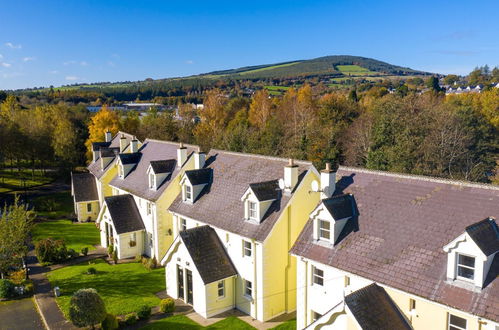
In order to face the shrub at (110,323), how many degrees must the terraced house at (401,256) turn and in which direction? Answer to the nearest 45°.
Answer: approximately 45° to its right

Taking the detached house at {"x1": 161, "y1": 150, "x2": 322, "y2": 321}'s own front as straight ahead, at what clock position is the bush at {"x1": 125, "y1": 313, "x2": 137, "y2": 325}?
The bush is roughly at 1 o'clock from the detached house.

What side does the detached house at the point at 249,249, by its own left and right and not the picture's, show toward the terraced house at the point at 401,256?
left

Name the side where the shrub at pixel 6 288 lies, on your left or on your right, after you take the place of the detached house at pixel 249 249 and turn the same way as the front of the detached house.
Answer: on your right

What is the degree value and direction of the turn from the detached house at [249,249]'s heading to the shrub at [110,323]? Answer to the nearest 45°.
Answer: approximately 45° to its right

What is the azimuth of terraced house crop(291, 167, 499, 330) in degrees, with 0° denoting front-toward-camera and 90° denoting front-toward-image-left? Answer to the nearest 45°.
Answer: approximately 45°

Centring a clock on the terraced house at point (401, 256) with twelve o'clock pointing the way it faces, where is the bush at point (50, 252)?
The bush is roughly at 2 o'clock from the terraced house.

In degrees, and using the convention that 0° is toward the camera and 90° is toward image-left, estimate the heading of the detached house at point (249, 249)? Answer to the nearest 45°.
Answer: approximately 45°

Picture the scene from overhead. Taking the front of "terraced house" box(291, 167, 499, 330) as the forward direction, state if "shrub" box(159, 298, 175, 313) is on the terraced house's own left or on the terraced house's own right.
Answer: on the terraced house's own right
